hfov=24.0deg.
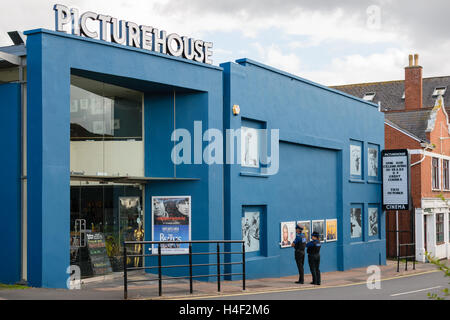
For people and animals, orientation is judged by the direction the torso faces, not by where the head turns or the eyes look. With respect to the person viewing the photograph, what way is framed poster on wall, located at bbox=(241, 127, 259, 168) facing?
facing the viewer and to the right of the viewer

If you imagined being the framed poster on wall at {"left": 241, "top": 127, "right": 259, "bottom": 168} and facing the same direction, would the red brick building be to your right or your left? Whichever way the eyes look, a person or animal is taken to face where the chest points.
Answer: on your left

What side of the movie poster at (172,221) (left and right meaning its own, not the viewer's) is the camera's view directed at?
front

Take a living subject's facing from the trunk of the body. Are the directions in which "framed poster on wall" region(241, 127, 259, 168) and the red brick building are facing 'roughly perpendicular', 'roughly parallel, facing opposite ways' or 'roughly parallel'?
roughly parallel

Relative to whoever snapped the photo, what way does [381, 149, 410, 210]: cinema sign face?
facing the viewer

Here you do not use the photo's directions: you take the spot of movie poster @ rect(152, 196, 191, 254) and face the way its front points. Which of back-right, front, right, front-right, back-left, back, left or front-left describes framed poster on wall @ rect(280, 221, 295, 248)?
back-left

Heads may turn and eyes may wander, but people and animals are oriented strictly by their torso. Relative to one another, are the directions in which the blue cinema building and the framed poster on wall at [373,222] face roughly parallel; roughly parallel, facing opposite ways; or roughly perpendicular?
roughly parallel

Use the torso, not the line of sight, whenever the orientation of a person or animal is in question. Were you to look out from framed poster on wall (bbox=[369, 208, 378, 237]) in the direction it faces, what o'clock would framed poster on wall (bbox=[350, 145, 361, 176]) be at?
framed poster on wall (bbox=[350, 145, 361, 176]) is roughly at 2 o'clock from framed poster on wall (bbox=[369, 208, 378, 237]).

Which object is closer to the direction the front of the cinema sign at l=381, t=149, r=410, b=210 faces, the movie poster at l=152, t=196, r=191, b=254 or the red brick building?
the movie poster
